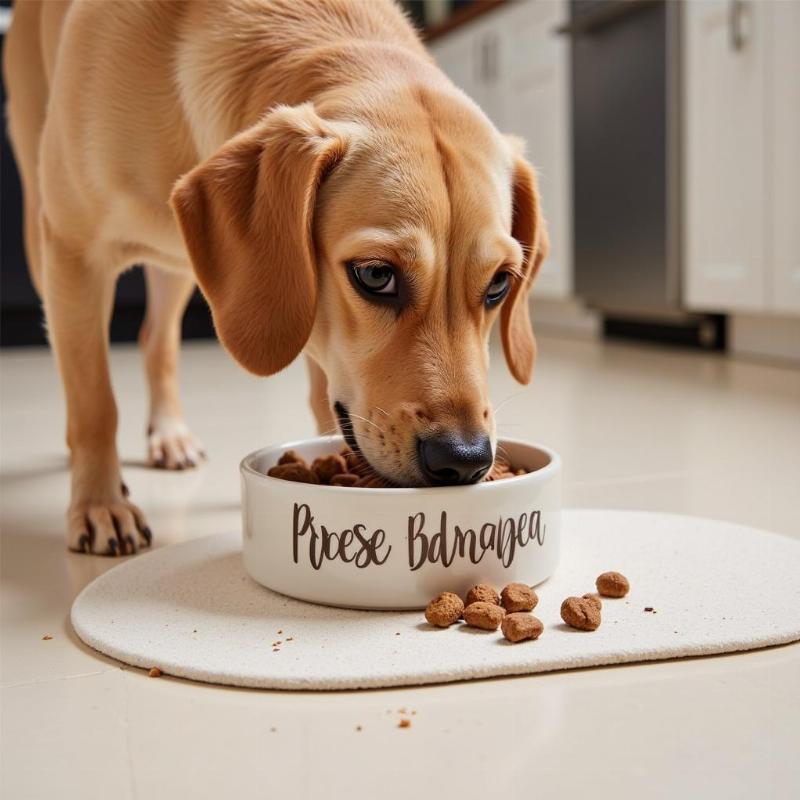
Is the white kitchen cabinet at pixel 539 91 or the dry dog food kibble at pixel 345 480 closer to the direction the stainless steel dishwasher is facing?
the dry dog food kibble

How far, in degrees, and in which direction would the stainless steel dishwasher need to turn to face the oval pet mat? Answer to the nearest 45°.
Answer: approximately 45° to its left

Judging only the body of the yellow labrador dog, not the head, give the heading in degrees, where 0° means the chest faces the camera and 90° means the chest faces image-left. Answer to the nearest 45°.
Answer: approximately 315°
